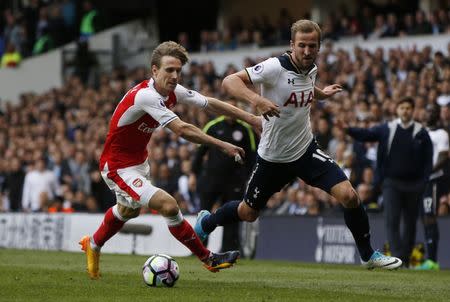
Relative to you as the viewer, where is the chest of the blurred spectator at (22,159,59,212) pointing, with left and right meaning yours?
facing the viewer

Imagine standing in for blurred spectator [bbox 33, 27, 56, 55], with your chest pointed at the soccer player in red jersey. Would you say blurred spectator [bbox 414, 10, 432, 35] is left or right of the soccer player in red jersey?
left

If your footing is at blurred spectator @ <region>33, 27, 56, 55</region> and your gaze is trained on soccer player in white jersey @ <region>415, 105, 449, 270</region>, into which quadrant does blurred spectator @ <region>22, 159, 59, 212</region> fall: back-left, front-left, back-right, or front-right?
front-right

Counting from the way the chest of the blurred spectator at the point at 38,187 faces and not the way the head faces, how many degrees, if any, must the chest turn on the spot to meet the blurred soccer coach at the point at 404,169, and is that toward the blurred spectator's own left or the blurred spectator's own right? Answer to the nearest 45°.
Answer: approximately 45° to the blurred spectator's own left

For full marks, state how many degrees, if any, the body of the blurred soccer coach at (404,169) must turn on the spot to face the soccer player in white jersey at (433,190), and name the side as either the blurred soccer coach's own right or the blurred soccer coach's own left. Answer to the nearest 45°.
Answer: approximately 135° to the blurred soccer coach's own left

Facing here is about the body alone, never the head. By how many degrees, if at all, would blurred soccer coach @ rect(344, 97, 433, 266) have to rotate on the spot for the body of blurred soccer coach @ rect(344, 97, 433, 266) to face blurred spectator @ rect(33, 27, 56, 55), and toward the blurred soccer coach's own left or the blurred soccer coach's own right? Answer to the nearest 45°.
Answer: approximately 135° to the blurred soccer coach's own right

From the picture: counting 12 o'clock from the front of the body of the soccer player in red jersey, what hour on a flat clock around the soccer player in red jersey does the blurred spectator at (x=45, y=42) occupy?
The blurred spectator is roughly at 7 o'clock from the soccer player in red jersey.

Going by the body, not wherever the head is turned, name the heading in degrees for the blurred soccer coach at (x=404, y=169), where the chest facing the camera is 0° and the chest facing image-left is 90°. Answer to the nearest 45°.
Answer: approximately 0°

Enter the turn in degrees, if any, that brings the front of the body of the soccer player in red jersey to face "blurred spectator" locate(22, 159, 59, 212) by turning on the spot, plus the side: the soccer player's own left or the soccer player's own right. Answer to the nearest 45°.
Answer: approximately 135° to the soccer player's own left

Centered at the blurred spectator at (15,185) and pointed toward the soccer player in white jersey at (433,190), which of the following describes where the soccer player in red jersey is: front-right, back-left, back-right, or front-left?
front-right

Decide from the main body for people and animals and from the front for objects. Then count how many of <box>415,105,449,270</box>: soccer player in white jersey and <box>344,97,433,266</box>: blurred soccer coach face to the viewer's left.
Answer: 1
